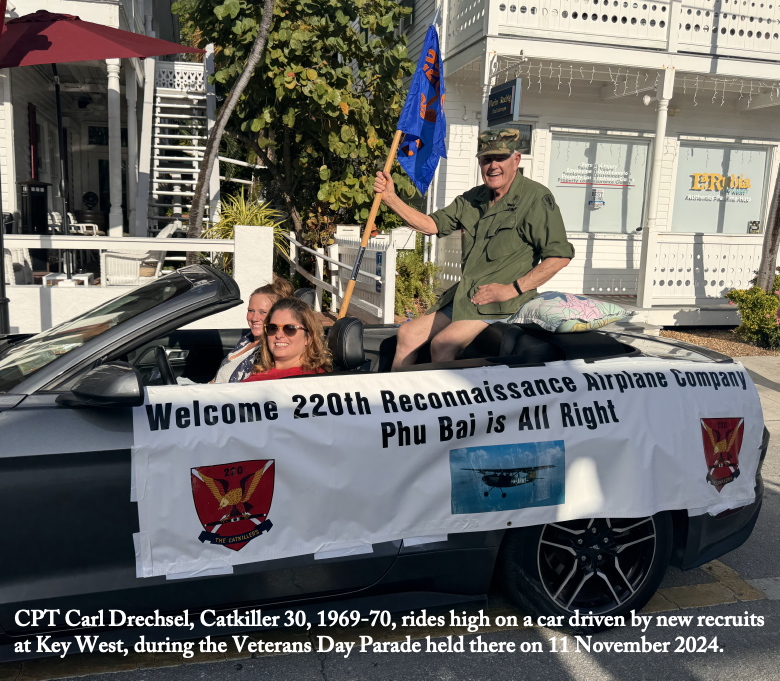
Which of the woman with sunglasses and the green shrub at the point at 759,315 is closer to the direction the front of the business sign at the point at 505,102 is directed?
the woman with sunglasses

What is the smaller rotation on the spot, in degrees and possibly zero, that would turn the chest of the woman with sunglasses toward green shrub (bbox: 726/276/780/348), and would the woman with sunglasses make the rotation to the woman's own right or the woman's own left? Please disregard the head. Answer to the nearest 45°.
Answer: approximately 180°

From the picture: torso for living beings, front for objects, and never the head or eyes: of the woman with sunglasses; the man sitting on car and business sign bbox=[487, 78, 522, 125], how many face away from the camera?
0

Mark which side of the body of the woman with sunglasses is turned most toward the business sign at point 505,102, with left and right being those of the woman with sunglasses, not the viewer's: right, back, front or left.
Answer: back

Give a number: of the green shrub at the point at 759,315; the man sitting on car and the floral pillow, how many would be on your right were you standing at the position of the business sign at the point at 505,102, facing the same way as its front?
0

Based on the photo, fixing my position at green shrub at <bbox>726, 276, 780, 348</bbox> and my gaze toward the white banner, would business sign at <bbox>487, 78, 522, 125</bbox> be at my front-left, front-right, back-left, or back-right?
front-right

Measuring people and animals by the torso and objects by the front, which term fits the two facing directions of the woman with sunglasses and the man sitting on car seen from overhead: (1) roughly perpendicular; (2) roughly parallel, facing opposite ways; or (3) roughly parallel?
roughly parallel

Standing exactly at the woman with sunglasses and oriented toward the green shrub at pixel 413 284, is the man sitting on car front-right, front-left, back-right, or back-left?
front-right

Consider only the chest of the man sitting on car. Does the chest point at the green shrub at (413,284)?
no

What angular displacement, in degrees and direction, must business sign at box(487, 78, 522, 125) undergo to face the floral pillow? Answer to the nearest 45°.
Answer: approximately 45° to its left

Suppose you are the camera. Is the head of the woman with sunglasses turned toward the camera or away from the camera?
toward the camera

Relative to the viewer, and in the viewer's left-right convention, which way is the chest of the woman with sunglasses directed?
facing the viewer and to the left of the viewer

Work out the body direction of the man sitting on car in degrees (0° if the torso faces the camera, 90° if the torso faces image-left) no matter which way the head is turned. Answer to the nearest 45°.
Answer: approximately 45°

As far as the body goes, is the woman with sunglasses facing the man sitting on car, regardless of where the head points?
no

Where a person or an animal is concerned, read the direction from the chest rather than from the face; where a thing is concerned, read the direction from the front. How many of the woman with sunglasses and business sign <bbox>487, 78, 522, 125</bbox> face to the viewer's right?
0

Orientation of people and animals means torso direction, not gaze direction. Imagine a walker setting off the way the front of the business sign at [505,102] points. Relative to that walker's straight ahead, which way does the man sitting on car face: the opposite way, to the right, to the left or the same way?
the same way
